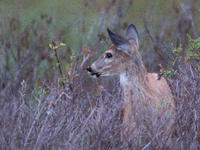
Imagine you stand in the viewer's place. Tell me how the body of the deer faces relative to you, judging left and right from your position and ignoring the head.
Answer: facing the viewer and to the left of the viewer
